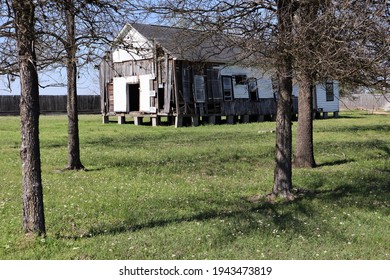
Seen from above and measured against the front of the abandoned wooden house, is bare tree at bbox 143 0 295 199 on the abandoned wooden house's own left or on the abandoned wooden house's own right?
on the abandoned wooden house's own left

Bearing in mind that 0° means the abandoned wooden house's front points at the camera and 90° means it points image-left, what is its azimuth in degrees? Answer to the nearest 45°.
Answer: approximately 45°

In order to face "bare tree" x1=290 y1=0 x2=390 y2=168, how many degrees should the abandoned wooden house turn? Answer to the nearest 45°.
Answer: approximately 45° to its left
